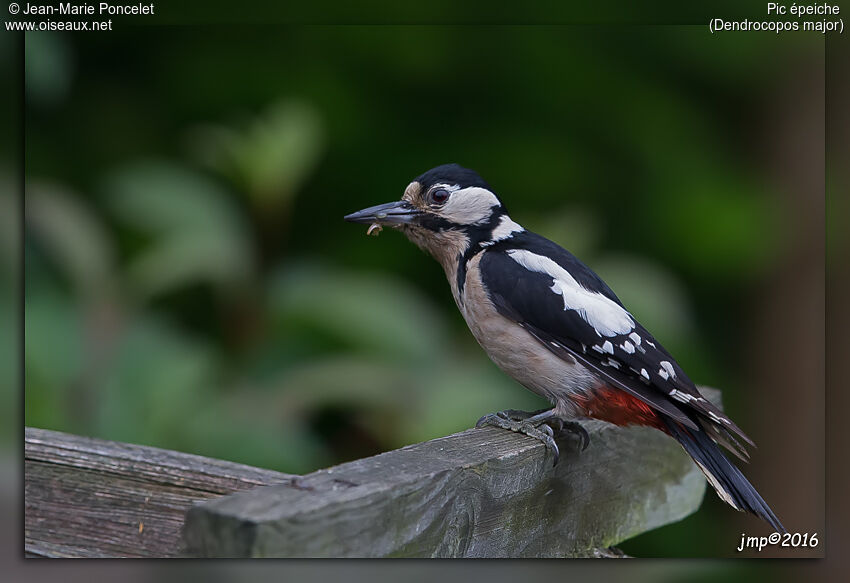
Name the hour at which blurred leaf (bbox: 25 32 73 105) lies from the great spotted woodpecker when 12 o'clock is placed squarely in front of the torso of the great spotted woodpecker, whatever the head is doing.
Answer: The blurred leaf is roughly at 3 o'clock from the great spotted woodpecker.

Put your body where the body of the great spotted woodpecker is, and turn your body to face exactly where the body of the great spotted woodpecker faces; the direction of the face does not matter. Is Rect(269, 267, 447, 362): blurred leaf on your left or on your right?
on your right

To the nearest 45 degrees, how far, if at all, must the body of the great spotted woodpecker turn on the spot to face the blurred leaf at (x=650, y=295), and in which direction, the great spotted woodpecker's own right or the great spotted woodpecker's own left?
approximately 90° to the great spotted woodpecker's own right

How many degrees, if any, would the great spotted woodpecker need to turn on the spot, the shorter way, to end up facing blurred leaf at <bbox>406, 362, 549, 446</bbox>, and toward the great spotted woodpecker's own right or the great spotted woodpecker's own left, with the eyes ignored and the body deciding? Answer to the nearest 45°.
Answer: approximately 45° to the great spotted woodpecker's own right

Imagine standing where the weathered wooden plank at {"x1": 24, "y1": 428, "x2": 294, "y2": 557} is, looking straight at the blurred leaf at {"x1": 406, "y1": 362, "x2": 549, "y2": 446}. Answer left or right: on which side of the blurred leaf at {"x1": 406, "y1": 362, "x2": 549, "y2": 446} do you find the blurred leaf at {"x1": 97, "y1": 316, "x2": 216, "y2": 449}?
left

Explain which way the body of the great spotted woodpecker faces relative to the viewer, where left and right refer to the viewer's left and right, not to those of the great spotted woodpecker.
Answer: facing to the left of the viewer
